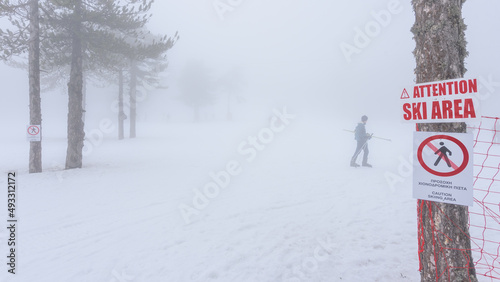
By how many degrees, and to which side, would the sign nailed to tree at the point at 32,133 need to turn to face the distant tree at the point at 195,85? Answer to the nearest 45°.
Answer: approximately 135° to its left

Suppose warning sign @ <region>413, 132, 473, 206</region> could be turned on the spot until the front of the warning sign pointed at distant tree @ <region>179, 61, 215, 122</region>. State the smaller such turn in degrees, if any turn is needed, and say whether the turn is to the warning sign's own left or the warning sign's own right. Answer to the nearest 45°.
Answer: approximately 135° to the warning sign's own right

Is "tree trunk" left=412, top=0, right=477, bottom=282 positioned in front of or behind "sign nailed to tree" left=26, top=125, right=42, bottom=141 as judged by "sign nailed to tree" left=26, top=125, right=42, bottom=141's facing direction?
in front

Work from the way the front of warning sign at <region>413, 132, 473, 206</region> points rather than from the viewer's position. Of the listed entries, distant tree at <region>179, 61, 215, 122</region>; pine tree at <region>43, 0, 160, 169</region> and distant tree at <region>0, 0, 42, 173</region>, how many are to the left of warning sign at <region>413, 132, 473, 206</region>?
0

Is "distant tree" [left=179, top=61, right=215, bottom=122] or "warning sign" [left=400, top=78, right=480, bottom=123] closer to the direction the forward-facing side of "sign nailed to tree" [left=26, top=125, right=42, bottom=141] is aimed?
the warning sign

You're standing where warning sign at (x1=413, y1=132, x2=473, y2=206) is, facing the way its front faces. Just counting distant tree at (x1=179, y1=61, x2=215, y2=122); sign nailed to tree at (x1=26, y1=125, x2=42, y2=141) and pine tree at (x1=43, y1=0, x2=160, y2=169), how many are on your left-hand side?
0

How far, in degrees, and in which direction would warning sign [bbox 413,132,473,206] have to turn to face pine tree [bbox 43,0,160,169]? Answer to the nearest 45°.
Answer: approximately 90° to its right

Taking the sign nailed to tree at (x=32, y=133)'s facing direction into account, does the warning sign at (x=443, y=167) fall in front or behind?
in front

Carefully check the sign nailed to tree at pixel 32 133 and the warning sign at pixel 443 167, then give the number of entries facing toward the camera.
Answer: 2

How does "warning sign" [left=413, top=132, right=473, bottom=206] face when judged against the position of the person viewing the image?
facing the viewer

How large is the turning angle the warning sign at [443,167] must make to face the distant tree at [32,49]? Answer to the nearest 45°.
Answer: approximately 90° to its right

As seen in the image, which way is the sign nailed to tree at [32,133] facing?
toward the camera

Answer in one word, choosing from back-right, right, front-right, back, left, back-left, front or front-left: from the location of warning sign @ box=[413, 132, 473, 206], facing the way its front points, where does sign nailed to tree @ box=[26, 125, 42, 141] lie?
right

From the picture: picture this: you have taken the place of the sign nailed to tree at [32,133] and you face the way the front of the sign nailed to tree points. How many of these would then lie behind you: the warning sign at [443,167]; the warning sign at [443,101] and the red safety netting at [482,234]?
0
